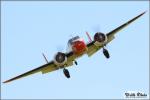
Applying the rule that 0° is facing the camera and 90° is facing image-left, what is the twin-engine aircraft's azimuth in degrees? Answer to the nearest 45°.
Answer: approximately 0°
